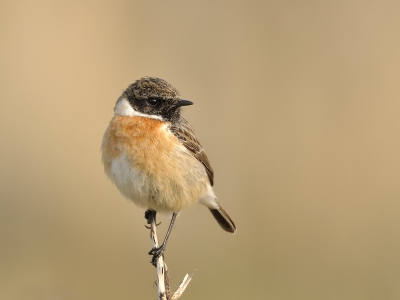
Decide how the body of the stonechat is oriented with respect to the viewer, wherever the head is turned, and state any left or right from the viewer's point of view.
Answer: facing the viewer and to the left of the viewer
